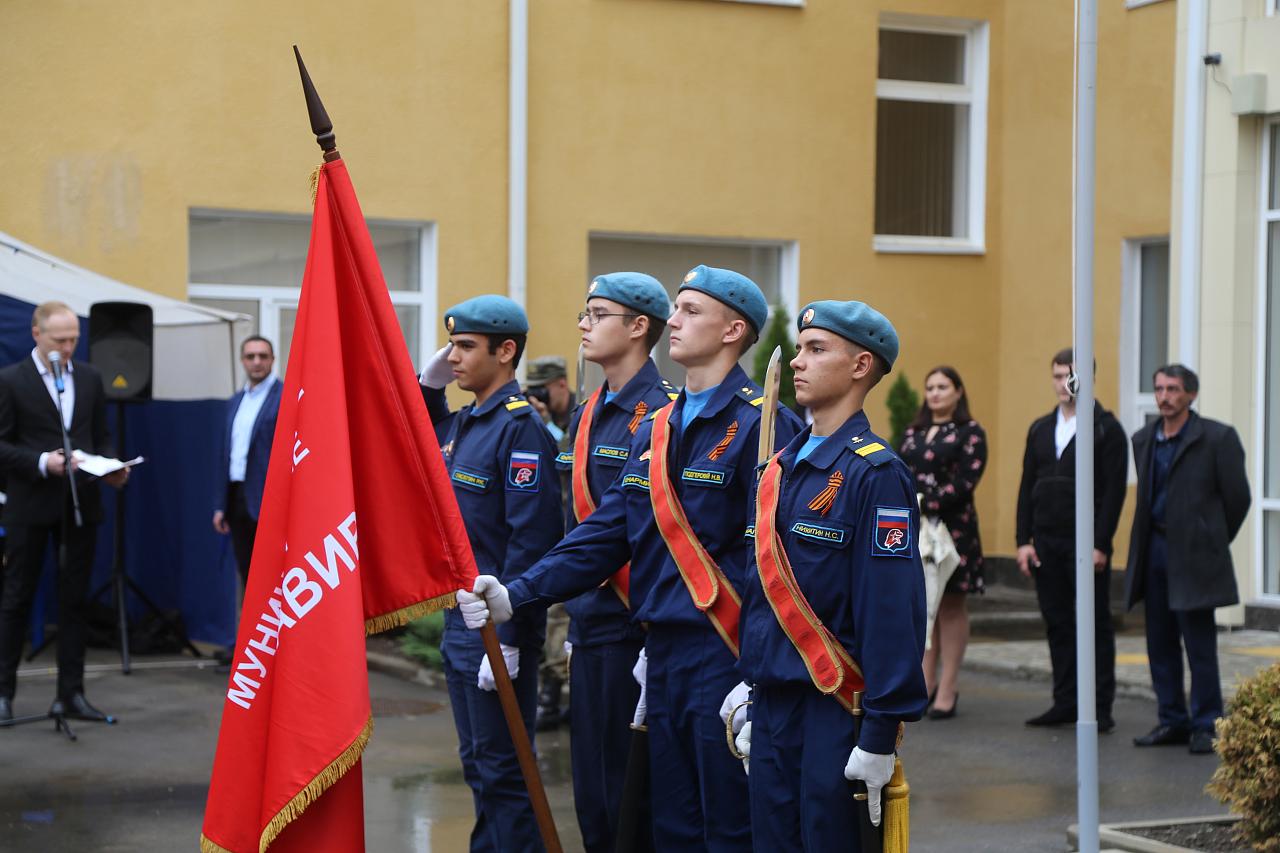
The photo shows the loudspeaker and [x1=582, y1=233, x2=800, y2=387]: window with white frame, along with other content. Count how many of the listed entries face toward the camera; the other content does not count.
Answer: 2

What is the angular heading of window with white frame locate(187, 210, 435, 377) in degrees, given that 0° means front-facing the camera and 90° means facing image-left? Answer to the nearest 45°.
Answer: approximately 0°

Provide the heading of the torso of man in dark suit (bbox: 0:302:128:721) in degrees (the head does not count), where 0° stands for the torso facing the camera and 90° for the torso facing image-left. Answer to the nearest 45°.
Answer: approximately 315°

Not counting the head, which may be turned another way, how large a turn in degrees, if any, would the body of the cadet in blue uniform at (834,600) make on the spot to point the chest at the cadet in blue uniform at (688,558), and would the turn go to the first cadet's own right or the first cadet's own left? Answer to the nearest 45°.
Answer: approximately 90° to the first cadet's own right

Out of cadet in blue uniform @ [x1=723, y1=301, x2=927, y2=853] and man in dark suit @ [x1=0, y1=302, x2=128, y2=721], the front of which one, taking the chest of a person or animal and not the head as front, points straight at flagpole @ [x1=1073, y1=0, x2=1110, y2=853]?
the man in dark suit

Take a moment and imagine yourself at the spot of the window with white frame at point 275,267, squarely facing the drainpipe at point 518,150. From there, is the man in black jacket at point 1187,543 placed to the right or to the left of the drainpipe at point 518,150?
right
